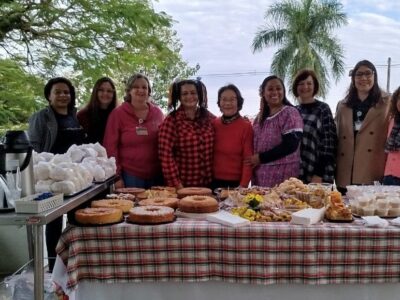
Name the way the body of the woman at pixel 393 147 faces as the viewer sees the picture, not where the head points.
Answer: toward the camera

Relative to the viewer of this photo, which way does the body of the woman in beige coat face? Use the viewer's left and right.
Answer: facing the viewer

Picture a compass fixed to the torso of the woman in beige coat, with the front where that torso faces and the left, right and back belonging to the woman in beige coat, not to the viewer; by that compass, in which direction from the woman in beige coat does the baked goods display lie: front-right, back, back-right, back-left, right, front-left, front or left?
front

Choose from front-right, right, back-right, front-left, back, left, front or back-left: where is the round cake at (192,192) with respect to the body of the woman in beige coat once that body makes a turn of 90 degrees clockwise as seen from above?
front-left

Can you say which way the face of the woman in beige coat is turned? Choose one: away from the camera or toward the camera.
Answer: toward the camera

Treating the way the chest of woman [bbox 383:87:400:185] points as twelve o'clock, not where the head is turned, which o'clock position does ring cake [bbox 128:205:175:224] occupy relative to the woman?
The ring cake is roughly at 1 o'clock from the woman.

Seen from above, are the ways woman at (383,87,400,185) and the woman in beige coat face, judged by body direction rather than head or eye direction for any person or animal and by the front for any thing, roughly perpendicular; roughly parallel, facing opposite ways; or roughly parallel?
roughly parallel

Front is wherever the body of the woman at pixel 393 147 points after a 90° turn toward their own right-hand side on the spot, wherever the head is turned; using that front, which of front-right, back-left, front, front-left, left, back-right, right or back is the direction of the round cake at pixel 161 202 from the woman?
front-left

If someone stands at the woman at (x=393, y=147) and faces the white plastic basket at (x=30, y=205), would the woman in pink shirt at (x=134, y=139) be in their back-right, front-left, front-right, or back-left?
front-right

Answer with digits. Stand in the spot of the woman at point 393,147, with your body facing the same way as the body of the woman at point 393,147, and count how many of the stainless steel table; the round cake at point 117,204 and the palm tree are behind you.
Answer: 1

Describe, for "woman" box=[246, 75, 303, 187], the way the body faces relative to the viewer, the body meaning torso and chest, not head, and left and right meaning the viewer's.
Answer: facing the viewer and to the left of the viewer

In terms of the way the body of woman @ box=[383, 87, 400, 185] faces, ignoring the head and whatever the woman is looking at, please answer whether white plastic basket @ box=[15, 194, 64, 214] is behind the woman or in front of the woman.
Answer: in front

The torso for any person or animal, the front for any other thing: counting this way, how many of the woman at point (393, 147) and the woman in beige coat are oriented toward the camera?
2

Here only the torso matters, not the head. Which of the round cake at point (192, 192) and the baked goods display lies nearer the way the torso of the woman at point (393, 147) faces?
the baked goods display

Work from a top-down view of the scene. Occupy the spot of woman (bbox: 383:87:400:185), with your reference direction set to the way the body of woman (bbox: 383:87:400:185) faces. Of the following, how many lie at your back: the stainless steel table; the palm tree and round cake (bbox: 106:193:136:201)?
1

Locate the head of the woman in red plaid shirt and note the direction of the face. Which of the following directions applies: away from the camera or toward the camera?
toward the camera
